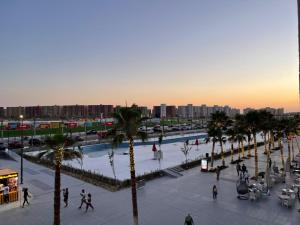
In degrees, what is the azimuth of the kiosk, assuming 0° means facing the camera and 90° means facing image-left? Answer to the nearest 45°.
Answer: approximately 315°
